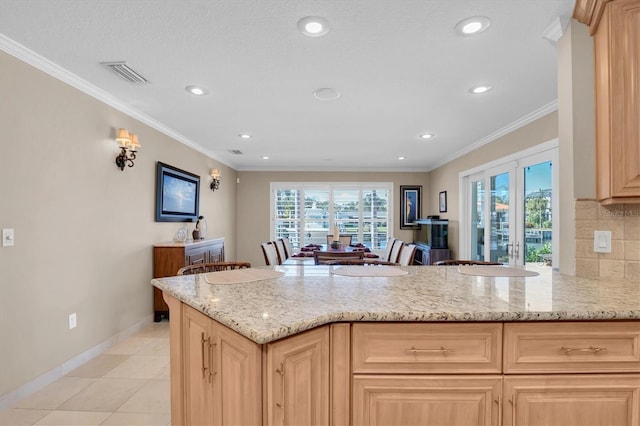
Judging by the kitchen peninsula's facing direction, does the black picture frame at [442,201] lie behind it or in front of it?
behind

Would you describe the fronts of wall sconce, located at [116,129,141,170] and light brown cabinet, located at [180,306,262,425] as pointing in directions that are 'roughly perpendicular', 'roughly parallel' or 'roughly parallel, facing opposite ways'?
roughly perpendicular

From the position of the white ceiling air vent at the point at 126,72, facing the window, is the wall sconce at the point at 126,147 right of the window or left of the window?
left

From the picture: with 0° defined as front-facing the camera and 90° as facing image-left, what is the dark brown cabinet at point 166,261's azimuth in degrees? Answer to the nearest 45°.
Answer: approximately 315°

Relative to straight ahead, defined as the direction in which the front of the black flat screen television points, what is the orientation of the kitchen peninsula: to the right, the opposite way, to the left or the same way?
to the right

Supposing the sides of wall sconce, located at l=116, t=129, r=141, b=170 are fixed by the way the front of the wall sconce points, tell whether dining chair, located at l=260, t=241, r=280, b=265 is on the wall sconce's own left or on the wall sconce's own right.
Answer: on the wall sconce's own left

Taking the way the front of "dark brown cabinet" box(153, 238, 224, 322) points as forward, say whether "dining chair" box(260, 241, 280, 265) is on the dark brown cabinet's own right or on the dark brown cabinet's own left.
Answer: on the dark brown cabinet's own left

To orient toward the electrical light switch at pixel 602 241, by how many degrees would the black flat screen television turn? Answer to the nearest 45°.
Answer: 0° — it already faces it
